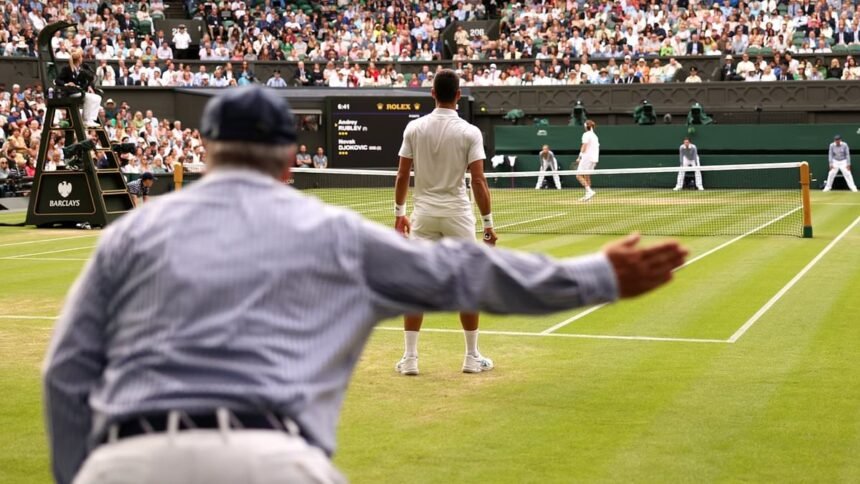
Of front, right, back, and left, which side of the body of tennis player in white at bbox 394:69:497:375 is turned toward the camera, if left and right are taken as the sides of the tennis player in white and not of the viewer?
back

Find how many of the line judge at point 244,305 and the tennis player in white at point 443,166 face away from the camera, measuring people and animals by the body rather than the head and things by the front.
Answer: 2

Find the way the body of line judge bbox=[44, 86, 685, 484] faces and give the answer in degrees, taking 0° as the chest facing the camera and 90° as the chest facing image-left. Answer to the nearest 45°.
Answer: approximately 180°

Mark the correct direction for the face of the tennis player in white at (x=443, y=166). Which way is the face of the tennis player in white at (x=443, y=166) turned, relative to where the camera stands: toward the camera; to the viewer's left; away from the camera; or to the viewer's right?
away from the camera

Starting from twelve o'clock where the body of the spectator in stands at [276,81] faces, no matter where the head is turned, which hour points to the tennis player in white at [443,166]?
The tennis player in white is roughly at 12 o'clock from the spectator in stands.

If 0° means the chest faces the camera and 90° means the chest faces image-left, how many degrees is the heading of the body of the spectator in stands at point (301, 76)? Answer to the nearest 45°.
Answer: approximately 0°

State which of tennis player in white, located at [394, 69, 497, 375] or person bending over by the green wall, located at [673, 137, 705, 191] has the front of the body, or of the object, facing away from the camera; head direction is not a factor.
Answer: tennis player in white, located at [394, 69, 497, 375]

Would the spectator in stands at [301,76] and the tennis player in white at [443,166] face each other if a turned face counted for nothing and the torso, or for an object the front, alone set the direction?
yes

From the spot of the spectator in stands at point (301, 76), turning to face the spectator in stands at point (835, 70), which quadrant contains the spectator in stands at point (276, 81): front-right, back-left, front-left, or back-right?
back-right

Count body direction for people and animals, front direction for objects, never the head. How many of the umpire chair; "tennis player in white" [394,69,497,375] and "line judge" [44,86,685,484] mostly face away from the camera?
2

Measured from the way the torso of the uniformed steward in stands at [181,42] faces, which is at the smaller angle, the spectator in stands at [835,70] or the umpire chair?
the umpire chair

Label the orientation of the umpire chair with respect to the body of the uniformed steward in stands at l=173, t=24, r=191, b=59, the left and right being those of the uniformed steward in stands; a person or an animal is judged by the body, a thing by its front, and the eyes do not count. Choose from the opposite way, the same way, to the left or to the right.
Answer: to the left

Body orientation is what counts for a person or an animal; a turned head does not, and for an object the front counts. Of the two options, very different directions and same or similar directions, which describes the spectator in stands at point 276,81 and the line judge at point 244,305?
very different directions
